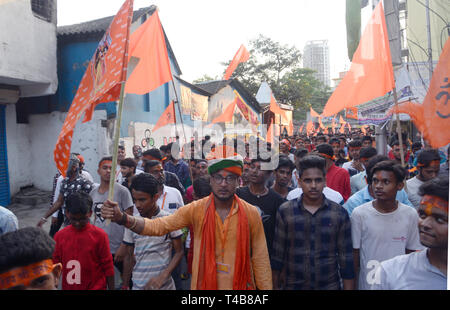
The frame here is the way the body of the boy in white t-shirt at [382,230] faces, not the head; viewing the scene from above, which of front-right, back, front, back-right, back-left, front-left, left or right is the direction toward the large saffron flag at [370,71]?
back

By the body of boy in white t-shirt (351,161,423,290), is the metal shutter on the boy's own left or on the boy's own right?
on the boy's own right

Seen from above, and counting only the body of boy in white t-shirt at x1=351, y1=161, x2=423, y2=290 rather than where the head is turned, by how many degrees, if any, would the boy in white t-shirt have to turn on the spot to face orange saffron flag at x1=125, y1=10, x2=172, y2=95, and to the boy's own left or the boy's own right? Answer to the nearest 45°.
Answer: approximately 135° to the boy's own right

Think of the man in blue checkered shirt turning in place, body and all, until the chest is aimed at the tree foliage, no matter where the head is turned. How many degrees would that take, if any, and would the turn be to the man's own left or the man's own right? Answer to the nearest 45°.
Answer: approximately 180°

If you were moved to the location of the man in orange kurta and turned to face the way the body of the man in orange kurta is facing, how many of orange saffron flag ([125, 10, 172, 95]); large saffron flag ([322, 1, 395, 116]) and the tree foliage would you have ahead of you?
0

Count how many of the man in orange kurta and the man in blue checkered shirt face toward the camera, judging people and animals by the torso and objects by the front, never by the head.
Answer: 2

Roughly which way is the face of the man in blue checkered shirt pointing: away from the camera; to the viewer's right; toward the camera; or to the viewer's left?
toward the camera

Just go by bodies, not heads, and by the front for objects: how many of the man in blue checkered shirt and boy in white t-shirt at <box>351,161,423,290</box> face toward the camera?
2

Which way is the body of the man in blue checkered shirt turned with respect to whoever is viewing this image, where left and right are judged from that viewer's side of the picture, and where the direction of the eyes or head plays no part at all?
facing the viewer

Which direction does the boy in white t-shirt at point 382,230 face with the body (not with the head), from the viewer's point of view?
toward the camera

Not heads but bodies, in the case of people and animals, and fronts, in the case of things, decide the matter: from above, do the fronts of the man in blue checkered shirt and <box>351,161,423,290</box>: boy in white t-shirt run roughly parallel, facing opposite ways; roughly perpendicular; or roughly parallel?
roughly parallel

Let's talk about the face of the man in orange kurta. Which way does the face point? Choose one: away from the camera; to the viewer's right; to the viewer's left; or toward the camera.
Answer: toward the camera

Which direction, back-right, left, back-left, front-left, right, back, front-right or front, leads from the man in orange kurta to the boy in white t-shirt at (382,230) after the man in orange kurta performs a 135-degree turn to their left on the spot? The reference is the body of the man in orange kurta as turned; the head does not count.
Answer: front-right

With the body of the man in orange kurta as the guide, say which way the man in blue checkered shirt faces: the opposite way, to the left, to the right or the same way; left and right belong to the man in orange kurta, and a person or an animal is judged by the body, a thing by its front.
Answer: the same way

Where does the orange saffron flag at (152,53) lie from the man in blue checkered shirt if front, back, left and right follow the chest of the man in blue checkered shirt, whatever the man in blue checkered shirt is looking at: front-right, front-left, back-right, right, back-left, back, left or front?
back-right
